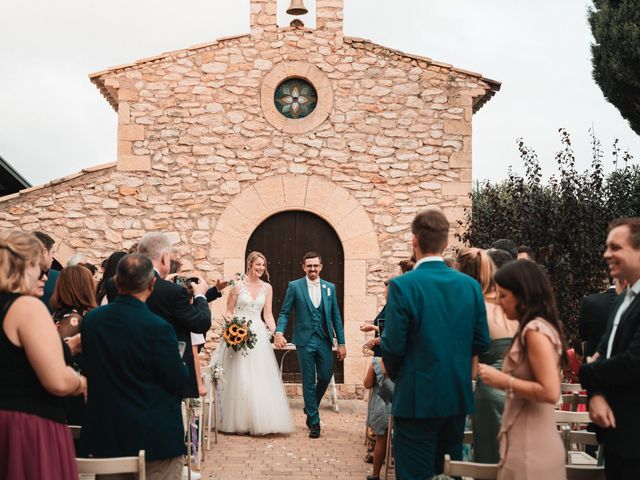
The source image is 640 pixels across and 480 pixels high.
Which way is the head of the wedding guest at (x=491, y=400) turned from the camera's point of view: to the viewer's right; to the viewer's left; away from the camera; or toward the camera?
away from the camera

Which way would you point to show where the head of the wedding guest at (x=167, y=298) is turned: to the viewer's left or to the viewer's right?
to the viewer's right

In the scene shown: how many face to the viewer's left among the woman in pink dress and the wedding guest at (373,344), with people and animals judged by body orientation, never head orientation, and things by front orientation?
2

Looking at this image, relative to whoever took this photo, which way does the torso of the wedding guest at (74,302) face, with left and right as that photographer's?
facing away from the viewer and to the right of the viewer

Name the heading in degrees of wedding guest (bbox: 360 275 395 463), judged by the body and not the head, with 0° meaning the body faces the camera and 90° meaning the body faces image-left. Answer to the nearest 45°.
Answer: approximately 90°

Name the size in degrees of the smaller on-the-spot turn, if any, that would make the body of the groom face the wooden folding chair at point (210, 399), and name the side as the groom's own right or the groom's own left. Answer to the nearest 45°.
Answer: approximately 45° to the groom's own right

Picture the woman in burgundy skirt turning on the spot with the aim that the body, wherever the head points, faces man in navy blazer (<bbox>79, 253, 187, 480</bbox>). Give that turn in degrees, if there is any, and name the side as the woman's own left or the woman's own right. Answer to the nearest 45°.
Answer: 0° — they already face them

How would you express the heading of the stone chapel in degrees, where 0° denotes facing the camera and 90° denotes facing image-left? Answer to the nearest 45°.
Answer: approximately 0°

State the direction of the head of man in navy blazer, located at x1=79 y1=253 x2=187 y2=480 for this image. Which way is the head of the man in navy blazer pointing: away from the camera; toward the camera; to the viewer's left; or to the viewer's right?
away from the camera

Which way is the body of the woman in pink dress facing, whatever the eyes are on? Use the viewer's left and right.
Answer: facing to the left of the viewer

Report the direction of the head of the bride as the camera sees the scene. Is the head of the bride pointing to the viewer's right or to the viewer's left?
to the viewer's right

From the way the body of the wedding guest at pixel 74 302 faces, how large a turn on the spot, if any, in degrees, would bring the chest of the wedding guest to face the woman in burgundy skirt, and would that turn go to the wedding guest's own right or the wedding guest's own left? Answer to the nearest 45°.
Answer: approximately 135° to the wedding guest's own right
